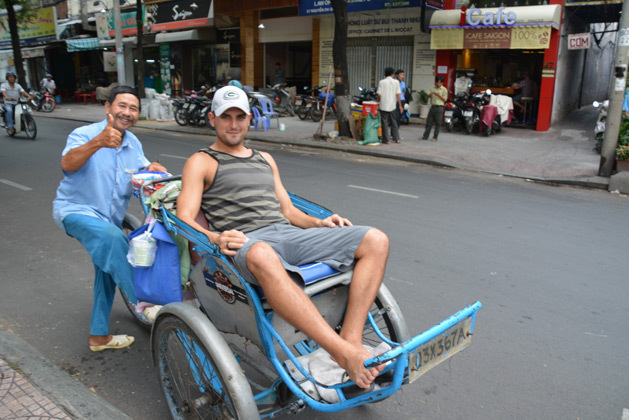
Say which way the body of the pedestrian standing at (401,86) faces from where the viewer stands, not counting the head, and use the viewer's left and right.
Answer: facing the viewer and to the left of the viewer

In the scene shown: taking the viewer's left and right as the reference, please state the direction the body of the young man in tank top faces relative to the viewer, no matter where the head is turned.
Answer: facing the viewer and to the right of the viewer

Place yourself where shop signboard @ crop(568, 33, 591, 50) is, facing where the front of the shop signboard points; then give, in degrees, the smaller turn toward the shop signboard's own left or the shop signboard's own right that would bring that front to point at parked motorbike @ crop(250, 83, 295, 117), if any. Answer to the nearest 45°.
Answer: approximately 90° to the shop signboard's own right

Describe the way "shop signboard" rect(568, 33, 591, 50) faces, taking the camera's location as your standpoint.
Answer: facing the viewer

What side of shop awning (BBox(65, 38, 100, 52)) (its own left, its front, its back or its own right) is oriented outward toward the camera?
front

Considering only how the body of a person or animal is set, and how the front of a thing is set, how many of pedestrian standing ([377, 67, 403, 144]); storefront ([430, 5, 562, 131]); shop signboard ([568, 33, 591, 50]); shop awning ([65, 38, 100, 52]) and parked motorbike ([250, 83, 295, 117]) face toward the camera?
3

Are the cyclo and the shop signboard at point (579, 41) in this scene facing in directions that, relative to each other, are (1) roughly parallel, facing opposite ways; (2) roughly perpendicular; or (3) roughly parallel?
roughly perpendicular

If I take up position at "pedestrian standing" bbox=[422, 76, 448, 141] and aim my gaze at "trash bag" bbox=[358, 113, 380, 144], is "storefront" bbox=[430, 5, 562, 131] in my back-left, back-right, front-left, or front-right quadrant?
back-right
